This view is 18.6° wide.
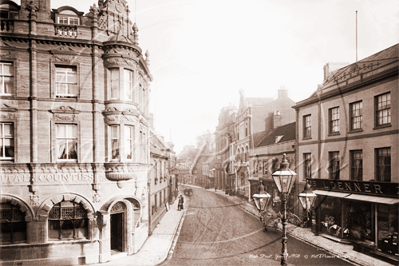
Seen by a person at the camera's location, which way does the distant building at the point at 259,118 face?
facing to the left of the viewer

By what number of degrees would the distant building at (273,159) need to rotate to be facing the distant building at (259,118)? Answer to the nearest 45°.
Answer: approximately 135° to its right

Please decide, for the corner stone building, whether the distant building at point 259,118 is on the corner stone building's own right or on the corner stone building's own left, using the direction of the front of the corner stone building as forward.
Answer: on the corner stone building's own left

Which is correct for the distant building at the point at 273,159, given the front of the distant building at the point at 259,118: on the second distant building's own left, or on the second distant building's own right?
on the second distant building's own left

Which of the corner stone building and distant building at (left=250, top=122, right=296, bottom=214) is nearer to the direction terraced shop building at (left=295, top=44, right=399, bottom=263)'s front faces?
the corner stone building

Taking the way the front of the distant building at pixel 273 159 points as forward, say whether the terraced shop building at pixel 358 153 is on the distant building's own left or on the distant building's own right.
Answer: on the distant building's own left

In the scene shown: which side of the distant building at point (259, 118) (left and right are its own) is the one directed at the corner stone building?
left
